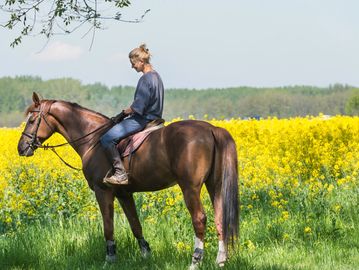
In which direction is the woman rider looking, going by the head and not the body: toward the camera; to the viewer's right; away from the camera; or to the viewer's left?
to the viewer's left

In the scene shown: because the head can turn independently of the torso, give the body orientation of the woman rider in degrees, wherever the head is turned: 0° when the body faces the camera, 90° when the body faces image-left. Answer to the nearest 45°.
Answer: approximately 90°
